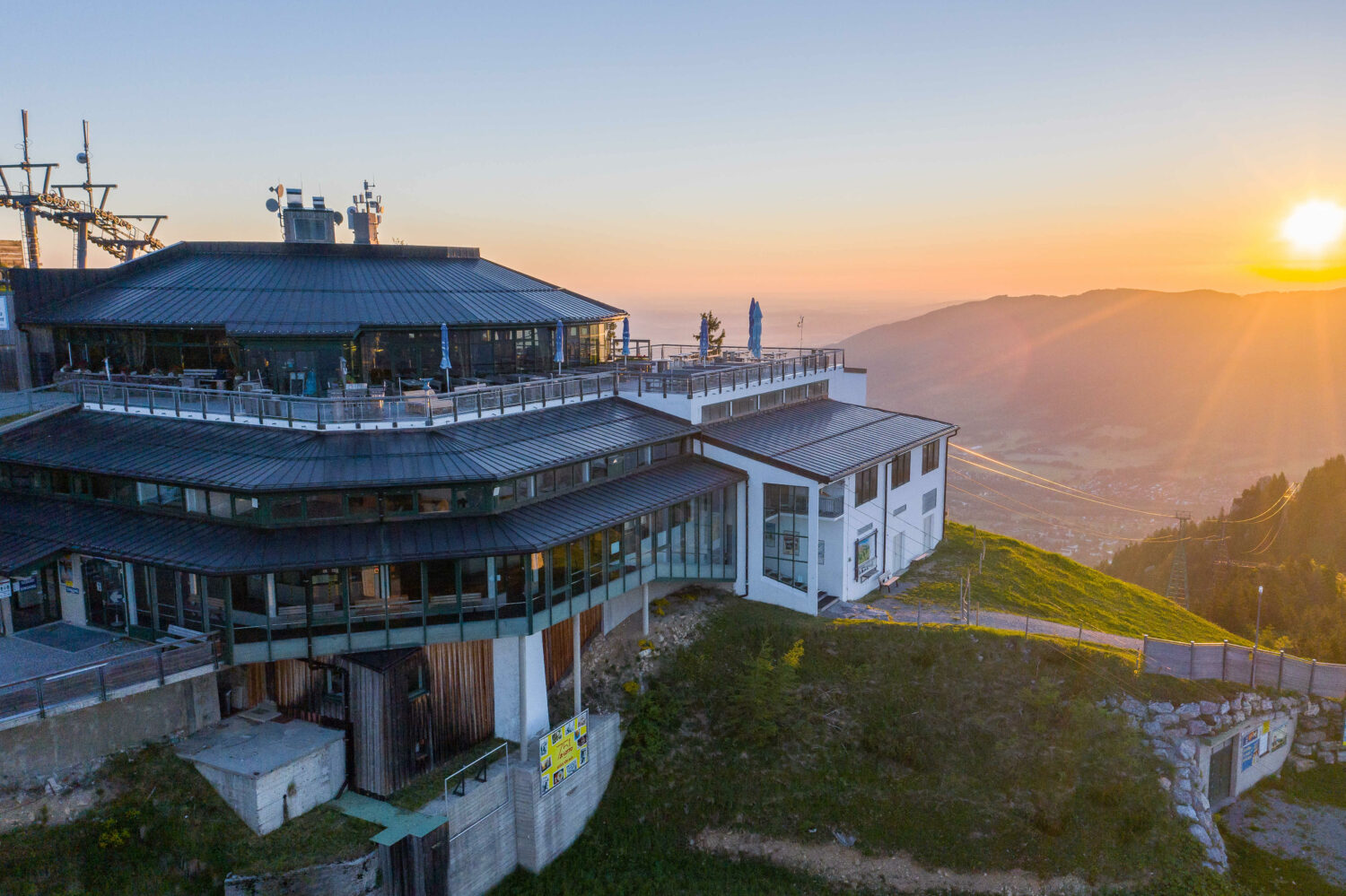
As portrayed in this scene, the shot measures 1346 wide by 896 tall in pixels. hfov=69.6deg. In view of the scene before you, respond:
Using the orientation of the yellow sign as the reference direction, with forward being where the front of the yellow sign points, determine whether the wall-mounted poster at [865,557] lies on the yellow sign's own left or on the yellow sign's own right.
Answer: on the yellow sign's own left

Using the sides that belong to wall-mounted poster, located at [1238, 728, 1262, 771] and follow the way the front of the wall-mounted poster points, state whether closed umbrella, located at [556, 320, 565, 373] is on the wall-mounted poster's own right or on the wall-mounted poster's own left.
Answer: on the wall-mounted poster's own right

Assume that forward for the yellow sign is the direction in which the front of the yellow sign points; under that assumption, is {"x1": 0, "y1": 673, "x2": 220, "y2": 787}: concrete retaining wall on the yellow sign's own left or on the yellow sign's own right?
on the yellow sign's own right

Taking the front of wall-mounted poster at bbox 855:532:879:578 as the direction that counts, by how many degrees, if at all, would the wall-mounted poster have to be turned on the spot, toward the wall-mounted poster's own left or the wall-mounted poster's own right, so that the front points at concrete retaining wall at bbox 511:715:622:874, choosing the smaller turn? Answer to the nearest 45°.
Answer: approximately 90° to the wall-mounted poster's own right

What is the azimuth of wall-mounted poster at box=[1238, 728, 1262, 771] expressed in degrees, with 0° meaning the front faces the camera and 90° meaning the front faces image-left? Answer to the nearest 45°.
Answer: approximately 315°

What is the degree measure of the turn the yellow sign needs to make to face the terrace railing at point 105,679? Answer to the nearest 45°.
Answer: approximately 135° to its right

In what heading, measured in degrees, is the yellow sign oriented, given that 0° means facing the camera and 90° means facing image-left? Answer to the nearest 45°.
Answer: approximately 315°

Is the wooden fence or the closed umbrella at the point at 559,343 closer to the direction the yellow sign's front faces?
the wooden fence
